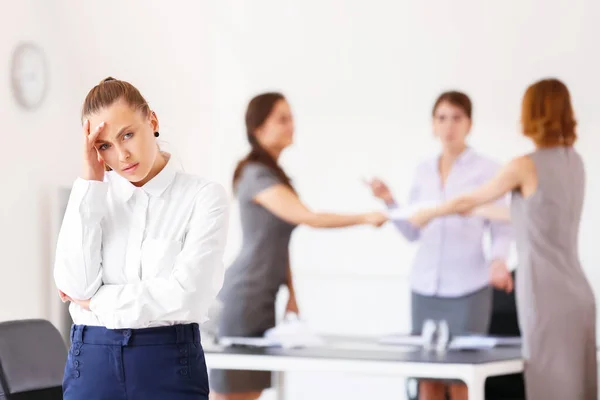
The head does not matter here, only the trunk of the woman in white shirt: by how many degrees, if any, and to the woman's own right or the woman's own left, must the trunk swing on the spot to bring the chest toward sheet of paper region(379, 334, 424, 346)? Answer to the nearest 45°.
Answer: approximately 135° to the woman's own left

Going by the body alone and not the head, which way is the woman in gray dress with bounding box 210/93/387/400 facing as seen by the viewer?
to the viewer's right

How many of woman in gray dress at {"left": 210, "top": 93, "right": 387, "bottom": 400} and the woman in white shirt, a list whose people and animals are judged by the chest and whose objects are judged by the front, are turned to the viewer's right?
1

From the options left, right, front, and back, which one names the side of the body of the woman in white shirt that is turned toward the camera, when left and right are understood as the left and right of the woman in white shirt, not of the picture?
front

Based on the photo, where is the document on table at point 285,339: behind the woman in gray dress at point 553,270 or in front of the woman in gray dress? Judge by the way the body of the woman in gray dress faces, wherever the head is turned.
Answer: in front

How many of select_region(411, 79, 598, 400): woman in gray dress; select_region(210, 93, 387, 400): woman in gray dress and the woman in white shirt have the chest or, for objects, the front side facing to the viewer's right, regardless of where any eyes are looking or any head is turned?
1

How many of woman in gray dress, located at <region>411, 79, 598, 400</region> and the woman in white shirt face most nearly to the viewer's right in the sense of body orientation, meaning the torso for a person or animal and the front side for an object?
0

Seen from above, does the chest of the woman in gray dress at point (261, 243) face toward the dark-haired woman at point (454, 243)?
yes

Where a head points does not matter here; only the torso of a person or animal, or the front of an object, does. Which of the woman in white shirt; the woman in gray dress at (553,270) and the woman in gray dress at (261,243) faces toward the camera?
the woman in white shirt

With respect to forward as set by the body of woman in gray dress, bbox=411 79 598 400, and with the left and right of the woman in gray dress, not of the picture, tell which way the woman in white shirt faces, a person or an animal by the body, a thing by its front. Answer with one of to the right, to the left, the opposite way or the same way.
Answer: the opposite way

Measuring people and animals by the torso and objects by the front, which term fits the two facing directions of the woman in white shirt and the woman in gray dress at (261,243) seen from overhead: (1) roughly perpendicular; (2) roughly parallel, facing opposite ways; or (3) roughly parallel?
roughly perpendicular

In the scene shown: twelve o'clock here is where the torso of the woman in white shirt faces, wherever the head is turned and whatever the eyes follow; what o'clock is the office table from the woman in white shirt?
The office table is roughly at 7 o'clock from the woman in white shirt.
